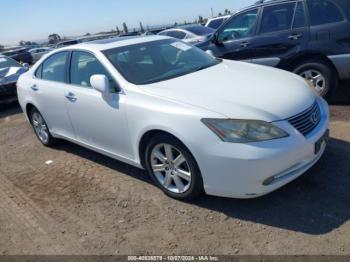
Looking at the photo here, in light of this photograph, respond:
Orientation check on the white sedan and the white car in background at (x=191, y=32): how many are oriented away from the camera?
0

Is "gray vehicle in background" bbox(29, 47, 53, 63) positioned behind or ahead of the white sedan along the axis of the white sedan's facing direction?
behind

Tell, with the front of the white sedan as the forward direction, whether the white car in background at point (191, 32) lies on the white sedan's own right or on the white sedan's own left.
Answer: on the white sedan's own left

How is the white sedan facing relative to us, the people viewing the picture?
facing the viewer and to the right of the viewer

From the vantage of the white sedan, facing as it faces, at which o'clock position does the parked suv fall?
The parked suv is roughly at 9 o'clock from the white sedan.
